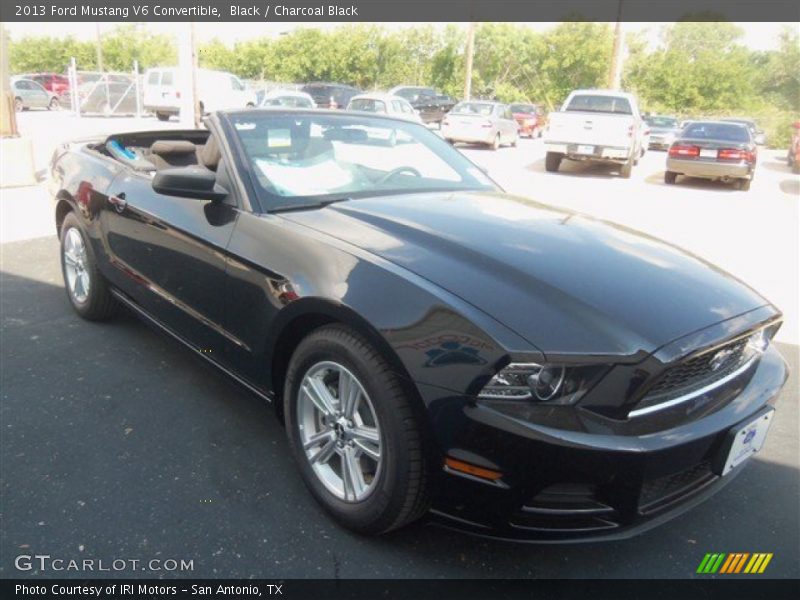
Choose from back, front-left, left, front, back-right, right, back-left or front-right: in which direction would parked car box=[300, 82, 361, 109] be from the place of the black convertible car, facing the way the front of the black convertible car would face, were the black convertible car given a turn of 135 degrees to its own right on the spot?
right

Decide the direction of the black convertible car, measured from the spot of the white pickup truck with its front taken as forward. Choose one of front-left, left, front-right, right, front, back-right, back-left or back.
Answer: back

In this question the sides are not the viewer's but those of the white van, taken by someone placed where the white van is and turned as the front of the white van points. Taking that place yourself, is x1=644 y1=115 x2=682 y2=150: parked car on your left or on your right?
on your right

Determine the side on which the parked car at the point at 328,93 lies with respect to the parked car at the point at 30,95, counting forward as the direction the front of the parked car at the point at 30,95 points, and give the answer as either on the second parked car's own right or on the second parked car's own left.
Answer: on the second parked car's own right

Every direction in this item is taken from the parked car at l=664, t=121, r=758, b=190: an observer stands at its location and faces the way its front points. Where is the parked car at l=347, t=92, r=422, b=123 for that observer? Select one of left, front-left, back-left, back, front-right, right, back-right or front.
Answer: left

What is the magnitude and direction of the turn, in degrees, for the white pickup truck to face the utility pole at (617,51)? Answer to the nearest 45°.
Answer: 0° — it already faces it

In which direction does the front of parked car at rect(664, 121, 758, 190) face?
away from the camera

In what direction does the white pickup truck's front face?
away from the camera
